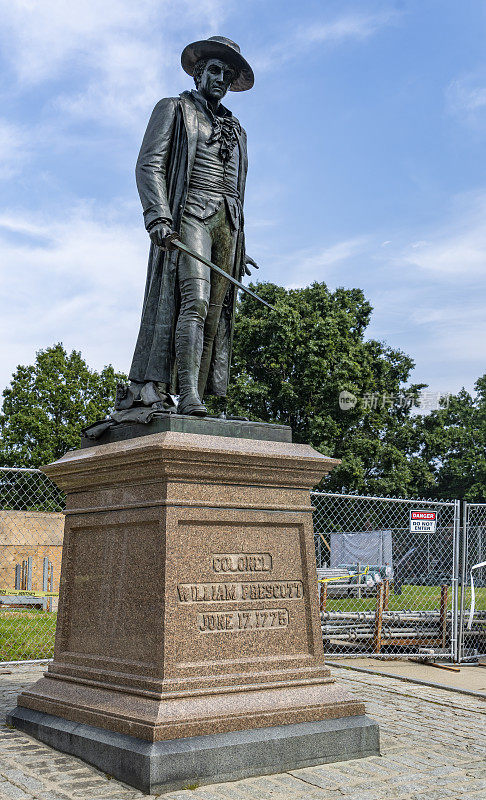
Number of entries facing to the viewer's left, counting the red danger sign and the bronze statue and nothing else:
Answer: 0

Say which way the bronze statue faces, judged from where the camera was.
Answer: facing the viewer and to the right of the viewer

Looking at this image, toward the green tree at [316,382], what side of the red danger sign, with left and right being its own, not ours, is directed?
back

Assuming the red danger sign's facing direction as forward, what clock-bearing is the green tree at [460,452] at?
The green tree is roughly at 6 o'clock from the red danger sign.

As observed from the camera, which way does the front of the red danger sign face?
facing the viewer

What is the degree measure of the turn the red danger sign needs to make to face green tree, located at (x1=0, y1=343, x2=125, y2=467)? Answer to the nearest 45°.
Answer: approximately 135° to its right

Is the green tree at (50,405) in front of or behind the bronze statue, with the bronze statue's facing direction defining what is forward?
behind

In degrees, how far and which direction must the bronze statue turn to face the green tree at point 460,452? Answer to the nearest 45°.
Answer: approximately 135° to its left

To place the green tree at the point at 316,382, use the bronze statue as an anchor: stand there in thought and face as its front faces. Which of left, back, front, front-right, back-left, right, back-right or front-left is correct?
back-left
